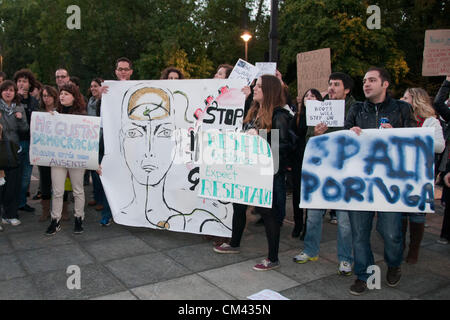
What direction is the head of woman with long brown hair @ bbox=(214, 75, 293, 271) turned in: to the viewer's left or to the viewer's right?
to the viewer's left

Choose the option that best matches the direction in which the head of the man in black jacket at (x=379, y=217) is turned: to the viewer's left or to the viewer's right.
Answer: to the viewer's left

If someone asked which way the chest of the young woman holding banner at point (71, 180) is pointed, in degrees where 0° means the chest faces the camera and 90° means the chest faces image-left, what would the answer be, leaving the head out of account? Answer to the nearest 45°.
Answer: approximately 0°

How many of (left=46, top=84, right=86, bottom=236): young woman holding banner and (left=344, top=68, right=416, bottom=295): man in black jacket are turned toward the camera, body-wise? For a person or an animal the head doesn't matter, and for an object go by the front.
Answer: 2

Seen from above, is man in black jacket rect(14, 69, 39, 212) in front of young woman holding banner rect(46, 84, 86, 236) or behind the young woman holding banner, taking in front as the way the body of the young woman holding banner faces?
behind
